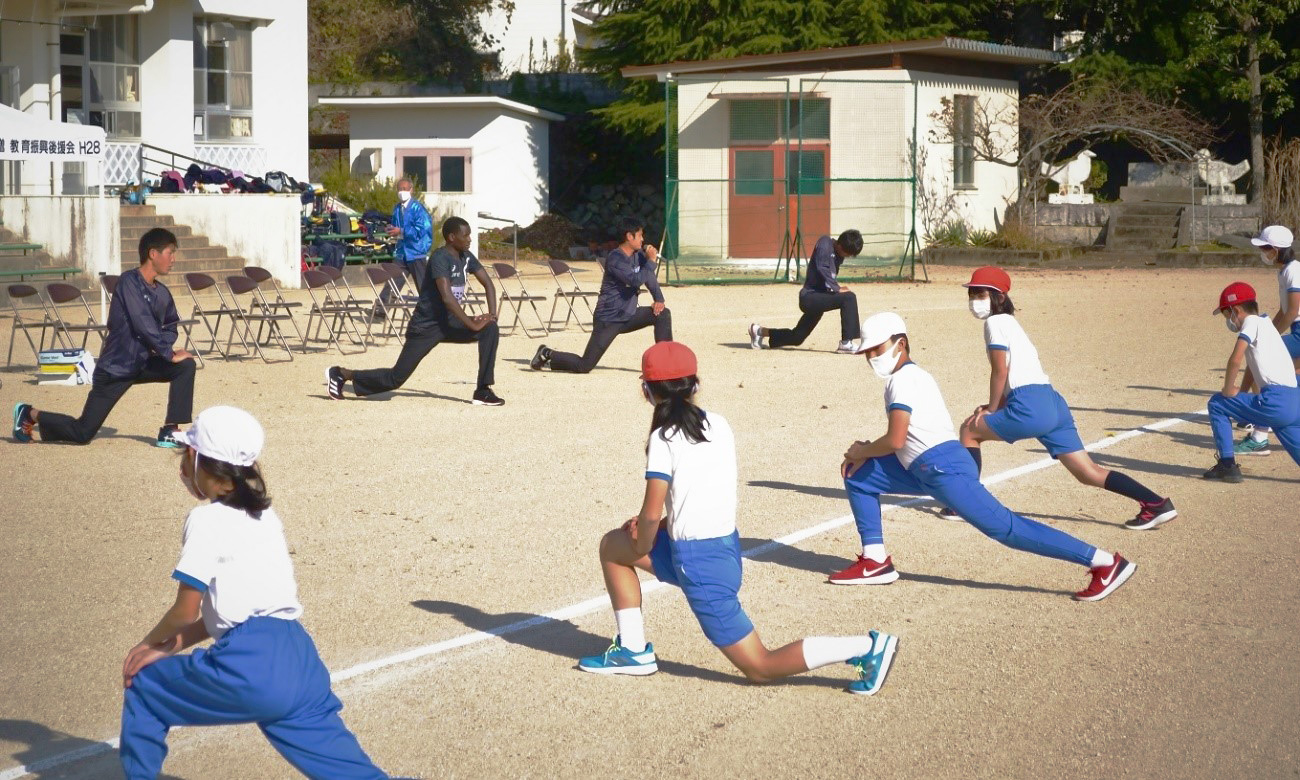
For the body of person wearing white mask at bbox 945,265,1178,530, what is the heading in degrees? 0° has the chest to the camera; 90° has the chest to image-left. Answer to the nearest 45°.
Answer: approximately 90°

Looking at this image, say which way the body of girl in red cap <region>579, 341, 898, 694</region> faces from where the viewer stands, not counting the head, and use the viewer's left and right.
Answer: facing away from the viewer and to the left of the viewer

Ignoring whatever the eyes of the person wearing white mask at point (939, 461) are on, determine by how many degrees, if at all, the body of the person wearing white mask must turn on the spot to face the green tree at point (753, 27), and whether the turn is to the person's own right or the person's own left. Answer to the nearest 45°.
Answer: approximately 90° to the person's own right

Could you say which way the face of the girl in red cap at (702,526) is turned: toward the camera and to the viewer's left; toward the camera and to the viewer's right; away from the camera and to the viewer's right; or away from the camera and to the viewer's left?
away from the camera and to the viewer's left

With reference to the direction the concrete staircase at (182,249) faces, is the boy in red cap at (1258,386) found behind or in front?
in front

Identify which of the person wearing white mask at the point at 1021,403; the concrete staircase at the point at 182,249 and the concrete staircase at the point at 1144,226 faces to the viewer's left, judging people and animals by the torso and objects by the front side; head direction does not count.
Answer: the person wearing white mask

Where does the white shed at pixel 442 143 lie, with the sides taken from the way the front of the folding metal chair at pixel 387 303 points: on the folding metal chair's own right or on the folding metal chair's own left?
on the folding metal chair's own left

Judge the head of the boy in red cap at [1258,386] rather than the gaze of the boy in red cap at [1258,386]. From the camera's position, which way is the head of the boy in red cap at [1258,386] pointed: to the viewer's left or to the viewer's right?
to the viewer's left

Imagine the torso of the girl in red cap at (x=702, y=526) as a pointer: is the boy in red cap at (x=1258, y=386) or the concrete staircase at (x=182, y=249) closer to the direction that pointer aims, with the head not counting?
the concrete staircase

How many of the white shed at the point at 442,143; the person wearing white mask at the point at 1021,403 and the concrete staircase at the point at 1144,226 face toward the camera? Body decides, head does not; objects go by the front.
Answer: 2

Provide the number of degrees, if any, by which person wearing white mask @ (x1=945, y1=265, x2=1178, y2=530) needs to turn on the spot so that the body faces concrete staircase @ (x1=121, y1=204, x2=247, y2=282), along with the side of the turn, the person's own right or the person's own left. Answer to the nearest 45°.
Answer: approximately 45° to the person's own right

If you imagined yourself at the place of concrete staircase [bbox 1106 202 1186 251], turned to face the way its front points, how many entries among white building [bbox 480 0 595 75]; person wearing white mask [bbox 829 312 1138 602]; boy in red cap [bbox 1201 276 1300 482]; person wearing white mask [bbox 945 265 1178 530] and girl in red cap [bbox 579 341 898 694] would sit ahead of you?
4

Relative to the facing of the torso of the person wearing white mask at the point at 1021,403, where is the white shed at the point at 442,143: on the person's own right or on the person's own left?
on the person's own right
